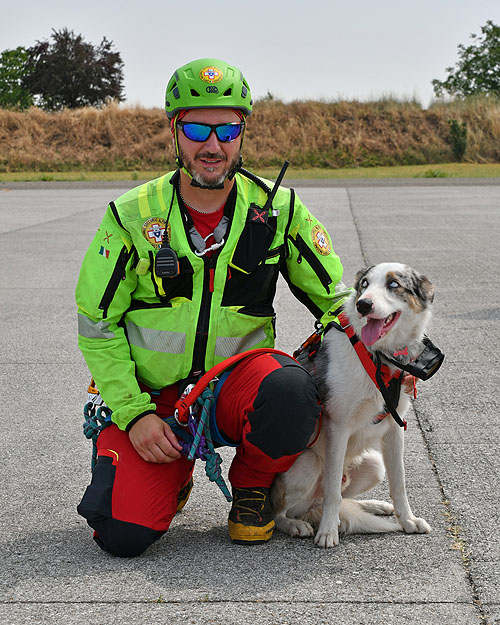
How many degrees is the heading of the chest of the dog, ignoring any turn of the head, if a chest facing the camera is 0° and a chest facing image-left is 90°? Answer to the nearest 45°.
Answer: approximately 315°

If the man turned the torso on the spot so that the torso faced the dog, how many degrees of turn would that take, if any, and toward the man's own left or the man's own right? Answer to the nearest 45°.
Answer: approximately 90° to the man's own left

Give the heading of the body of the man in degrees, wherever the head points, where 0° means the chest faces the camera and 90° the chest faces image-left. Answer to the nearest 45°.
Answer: approximately 0°

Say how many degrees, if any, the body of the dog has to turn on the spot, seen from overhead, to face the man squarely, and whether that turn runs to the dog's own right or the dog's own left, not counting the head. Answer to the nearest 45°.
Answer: approximately 135° to the dog's own right
